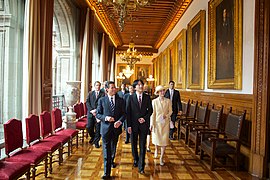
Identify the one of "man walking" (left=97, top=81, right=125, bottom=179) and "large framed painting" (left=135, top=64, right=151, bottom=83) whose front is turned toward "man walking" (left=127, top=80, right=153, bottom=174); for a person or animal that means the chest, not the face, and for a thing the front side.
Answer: the large framed painting

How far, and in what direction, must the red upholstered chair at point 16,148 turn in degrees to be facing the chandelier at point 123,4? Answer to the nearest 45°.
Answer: approximately 90° to its left

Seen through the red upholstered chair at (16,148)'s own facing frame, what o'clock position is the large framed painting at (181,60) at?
The large framed painting is roughly at 9 o'clock from the red upholstered chair.

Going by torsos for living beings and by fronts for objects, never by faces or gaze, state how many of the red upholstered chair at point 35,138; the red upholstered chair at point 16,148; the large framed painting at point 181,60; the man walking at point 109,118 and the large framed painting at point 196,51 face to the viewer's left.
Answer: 2

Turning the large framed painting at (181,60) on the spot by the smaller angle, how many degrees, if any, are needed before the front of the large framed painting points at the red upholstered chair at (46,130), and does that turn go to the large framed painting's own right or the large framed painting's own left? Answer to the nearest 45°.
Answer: approximately 90° to the large framed painting's own left

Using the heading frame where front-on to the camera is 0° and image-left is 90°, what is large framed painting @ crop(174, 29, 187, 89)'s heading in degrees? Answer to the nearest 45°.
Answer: approximately 90°

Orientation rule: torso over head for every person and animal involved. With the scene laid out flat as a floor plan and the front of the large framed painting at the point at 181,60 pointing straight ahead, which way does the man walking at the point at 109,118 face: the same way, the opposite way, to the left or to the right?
to the left

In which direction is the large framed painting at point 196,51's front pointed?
to the viewer's left
